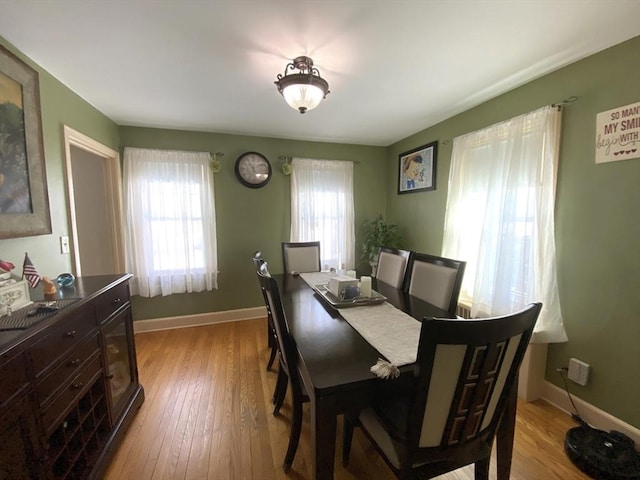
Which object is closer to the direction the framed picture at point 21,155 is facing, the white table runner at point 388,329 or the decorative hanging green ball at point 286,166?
the white table runner

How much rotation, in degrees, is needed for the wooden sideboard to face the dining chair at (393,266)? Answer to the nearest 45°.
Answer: approximately 45° to its left

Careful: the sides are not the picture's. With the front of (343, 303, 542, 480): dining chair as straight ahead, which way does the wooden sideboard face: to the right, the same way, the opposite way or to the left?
to the right

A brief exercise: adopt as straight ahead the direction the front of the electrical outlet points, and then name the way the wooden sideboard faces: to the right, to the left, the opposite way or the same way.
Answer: the opposite way

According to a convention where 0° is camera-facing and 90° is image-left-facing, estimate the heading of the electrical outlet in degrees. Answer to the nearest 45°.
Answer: approximately 45°

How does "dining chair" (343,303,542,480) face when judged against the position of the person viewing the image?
facing away from the viewer and to the left of the viewer

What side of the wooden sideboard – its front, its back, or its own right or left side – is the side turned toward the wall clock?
left

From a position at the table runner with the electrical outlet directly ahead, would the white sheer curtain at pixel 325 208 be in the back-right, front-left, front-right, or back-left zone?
back-left

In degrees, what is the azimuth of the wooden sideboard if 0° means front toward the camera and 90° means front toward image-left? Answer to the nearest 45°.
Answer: approximately 315°

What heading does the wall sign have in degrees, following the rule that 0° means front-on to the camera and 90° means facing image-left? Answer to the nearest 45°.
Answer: approximately 45°
